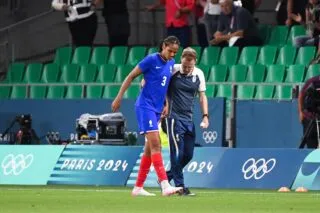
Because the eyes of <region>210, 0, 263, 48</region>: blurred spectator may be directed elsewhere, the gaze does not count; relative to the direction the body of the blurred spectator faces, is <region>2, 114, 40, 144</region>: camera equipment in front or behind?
in front

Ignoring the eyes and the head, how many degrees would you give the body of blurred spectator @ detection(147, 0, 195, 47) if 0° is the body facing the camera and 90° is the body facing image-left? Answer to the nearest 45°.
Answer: approximately 45°

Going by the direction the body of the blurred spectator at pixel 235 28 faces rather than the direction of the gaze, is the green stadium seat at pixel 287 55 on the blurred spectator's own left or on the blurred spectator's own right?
on the blurred spectator's own left

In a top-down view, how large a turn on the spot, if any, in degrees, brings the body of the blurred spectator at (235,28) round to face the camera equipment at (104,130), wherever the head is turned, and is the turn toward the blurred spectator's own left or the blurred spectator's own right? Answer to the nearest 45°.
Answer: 0° — they already face it

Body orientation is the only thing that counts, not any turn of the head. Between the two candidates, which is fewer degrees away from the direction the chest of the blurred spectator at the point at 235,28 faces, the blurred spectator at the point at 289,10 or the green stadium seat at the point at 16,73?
the green stadium seat

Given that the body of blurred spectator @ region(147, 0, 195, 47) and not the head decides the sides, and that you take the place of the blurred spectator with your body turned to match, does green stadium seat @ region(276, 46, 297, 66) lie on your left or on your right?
on your left

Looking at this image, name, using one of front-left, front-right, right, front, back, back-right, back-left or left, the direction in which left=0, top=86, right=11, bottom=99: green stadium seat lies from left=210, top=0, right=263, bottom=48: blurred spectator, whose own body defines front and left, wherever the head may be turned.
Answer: front-right

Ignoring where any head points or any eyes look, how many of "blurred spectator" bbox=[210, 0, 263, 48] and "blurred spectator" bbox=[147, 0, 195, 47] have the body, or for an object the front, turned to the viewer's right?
0

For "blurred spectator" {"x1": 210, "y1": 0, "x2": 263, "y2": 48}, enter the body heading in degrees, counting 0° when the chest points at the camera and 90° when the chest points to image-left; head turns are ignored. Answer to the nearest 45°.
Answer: approximately 45°

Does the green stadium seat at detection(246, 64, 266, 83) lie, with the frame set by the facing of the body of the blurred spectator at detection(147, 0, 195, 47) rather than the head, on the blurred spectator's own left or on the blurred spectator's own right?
on the blurred spectator's own left

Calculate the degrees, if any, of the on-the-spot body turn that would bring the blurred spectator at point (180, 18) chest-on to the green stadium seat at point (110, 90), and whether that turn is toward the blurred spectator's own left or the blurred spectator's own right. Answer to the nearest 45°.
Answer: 0° — they already face it
